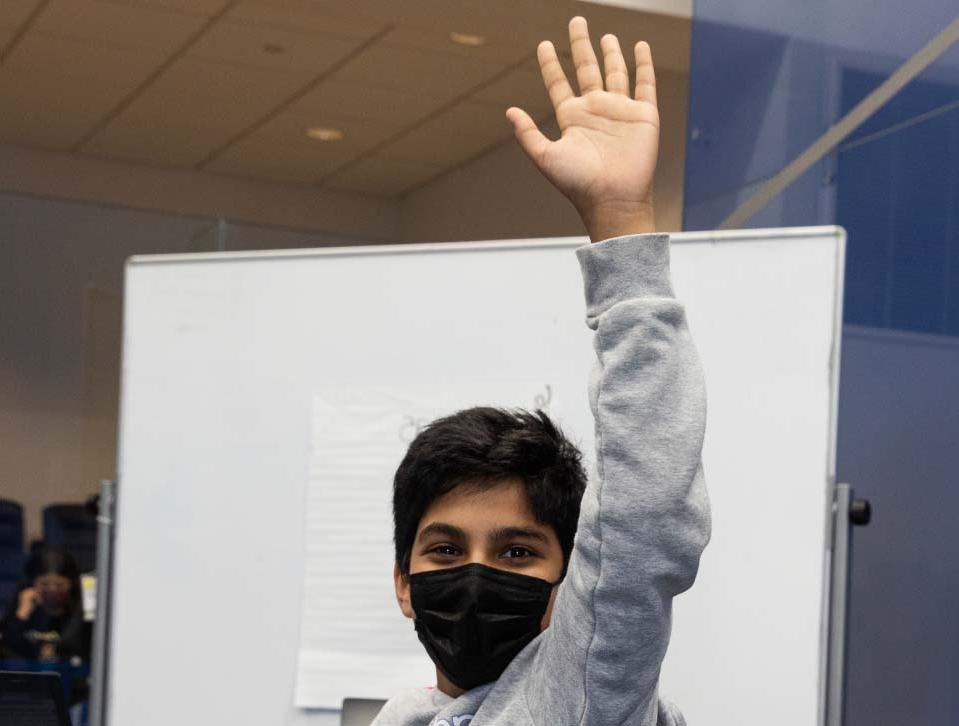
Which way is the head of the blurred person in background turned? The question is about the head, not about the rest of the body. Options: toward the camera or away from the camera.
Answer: toward the camera

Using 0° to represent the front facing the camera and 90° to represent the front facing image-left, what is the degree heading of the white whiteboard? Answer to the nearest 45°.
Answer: approximately 0°

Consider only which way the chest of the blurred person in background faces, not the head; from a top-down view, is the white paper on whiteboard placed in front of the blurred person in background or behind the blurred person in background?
in front

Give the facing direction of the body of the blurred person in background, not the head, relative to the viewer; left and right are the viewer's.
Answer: facing the viewer

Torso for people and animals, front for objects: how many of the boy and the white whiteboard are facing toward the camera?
2

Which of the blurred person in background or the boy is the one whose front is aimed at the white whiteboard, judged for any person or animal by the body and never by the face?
the blurred person in background

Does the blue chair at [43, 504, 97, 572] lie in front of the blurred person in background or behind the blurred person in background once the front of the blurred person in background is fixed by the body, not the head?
behind

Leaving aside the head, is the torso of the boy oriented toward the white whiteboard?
no

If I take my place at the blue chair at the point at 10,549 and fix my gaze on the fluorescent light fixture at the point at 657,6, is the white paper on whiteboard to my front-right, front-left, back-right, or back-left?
front-right

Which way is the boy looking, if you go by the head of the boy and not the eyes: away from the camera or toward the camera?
toward the camera

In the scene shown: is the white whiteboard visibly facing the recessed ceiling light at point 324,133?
no

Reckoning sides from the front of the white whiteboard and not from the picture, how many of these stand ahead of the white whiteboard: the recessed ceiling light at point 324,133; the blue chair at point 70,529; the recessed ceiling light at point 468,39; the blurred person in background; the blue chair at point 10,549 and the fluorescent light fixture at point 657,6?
0

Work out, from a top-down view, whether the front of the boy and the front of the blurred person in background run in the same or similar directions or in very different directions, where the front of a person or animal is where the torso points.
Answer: same or similar directions

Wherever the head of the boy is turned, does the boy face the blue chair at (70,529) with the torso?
no
